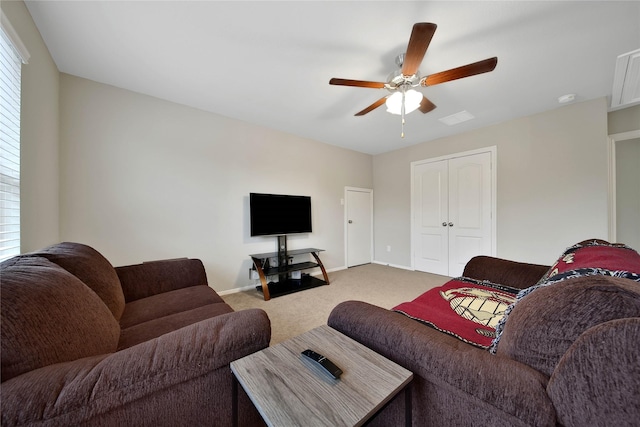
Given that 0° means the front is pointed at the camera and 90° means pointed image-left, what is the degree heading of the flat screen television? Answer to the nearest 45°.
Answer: approximately 315°

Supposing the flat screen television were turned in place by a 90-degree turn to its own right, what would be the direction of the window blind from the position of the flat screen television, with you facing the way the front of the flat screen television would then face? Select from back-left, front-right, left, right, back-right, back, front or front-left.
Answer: front

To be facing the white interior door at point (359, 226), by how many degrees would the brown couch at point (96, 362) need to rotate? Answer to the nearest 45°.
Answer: approximately 45° to its left

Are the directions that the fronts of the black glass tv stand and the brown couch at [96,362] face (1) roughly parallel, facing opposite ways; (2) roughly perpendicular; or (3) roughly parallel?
roughly perpendicular

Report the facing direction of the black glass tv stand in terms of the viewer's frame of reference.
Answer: facing the viewer and to the right of the viewer

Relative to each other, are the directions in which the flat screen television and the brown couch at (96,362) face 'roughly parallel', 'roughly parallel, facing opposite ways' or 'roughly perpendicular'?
roughly perpendicular

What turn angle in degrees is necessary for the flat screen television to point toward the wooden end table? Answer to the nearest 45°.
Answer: approximately 45° to its right

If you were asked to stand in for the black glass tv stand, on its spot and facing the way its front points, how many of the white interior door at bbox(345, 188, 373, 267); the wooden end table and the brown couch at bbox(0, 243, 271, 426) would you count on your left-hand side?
1

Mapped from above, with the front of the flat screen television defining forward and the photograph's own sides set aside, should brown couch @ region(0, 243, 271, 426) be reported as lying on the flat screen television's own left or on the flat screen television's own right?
on the flat screen television's own right

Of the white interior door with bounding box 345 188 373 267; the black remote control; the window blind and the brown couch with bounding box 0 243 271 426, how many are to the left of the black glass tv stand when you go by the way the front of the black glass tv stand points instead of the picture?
1

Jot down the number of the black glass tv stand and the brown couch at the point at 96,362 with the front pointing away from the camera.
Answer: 0

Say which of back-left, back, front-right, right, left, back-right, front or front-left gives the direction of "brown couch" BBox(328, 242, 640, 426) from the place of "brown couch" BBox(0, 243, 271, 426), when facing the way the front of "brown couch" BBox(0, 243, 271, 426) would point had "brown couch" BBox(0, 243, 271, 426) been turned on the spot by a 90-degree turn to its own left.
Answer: back-right

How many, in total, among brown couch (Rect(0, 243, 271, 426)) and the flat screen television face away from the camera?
0

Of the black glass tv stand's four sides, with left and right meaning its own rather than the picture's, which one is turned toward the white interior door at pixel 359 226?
left

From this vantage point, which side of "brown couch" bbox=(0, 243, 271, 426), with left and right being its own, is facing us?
right

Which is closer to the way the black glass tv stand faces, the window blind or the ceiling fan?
the ceiling fan

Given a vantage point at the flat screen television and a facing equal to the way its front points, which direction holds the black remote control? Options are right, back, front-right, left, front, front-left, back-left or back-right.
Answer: front-right
